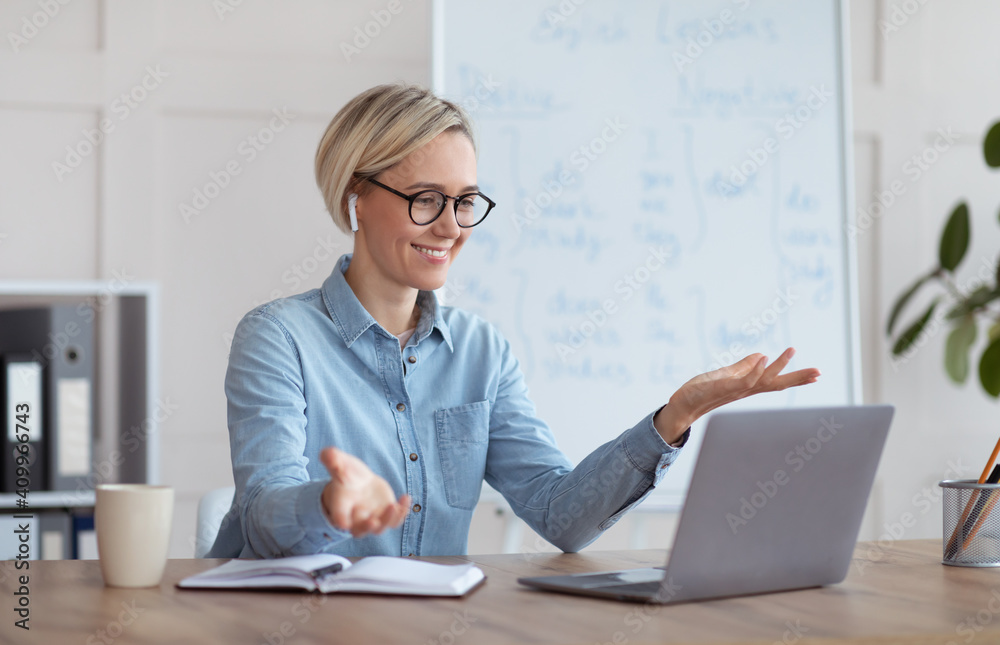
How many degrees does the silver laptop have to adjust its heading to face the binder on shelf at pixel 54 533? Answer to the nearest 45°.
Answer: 0° — it already faces it

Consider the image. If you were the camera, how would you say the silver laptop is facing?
facing away from the viewer and to the left of the viewer

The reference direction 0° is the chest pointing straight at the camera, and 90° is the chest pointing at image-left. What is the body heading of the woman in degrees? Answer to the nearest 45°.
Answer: approximately 315°

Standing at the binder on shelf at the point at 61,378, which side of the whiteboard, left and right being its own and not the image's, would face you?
right

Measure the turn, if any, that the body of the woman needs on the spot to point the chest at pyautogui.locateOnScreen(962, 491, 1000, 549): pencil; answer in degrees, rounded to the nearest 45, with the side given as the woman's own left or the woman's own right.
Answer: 0° — they already face it

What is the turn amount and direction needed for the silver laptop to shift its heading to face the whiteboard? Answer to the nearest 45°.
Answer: approximately 45° to its right

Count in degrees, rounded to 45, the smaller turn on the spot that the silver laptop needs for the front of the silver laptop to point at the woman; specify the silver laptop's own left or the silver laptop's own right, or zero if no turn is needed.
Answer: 0° — it already faces them

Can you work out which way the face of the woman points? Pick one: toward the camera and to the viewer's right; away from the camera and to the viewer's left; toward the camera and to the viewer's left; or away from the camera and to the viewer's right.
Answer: toward the camera and to the viewer's right
